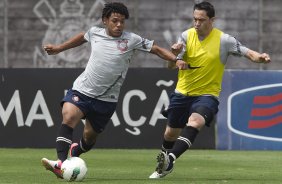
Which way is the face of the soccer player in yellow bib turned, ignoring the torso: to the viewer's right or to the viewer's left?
to the viewer's left

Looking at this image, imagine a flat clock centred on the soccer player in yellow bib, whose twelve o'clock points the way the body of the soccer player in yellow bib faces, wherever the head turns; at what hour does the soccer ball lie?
The soccer ball is roughly at 2 o'clock from the soccer player in yellow bib.

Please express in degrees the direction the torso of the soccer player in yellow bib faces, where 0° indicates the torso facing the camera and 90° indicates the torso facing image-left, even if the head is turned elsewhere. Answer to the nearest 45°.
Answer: approximately 45°

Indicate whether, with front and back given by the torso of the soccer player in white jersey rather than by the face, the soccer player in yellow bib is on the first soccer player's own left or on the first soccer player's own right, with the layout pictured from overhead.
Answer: on the first soccer player's own left

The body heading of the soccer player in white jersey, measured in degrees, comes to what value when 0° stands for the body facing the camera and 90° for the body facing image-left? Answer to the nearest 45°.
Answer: approximately 0°
